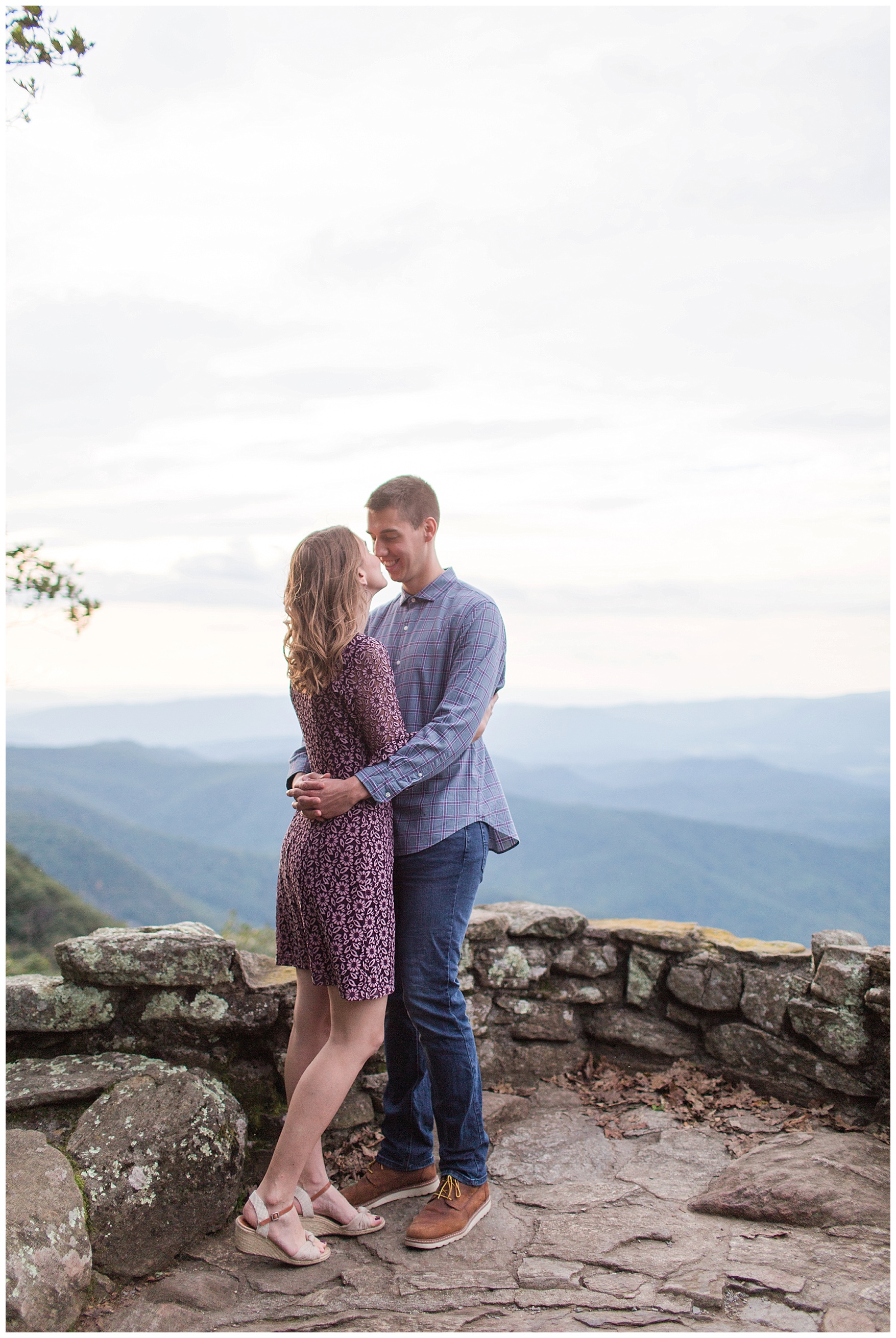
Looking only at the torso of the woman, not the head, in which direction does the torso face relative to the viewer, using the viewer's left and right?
facing away from the viewer and to the right of the viewer

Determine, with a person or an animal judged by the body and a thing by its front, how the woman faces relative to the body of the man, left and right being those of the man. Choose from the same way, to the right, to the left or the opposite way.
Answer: the opposite way

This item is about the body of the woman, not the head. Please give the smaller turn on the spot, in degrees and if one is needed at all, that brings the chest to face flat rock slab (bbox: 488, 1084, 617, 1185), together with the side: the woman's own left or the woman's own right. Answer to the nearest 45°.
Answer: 0° — they already face it

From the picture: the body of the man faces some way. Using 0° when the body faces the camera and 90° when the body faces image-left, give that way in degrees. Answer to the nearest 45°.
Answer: approximately 45°
